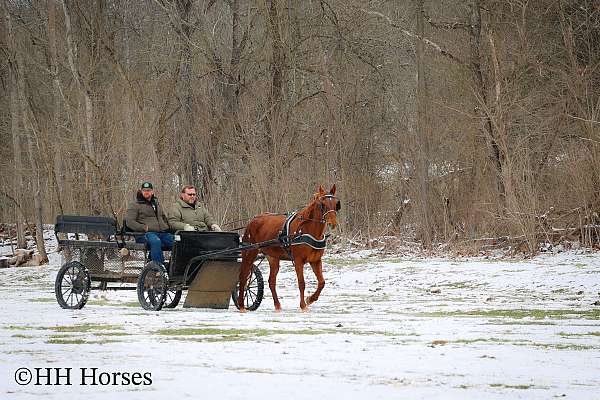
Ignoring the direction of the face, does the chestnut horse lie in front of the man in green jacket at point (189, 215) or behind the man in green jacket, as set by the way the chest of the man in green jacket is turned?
in front

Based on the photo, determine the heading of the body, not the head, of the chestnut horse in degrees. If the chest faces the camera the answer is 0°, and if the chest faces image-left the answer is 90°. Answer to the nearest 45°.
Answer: approximately 315°

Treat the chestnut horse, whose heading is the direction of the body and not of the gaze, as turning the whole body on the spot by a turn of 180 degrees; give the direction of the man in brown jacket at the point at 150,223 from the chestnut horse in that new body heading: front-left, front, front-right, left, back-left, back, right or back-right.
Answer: front-left

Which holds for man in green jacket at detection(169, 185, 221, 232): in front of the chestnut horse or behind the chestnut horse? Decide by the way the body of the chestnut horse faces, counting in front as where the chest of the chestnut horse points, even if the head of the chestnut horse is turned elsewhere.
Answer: behind

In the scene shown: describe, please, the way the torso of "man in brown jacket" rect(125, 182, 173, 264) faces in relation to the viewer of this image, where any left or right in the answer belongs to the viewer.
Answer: facing the viewer and to the right of the viewer

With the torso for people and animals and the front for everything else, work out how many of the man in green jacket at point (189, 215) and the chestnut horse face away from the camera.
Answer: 0

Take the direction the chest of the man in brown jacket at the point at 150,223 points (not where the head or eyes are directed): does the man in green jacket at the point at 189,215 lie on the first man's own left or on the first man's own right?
on the first man's own left
